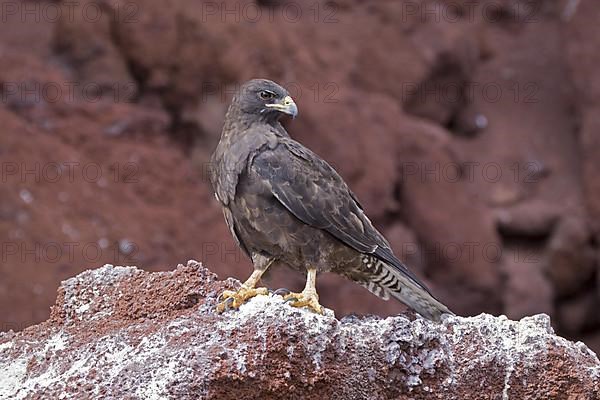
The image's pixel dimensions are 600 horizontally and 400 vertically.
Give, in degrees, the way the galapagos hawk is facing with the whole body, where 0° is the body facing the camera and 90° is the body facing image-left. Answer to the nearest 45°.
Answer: approximately 90°
